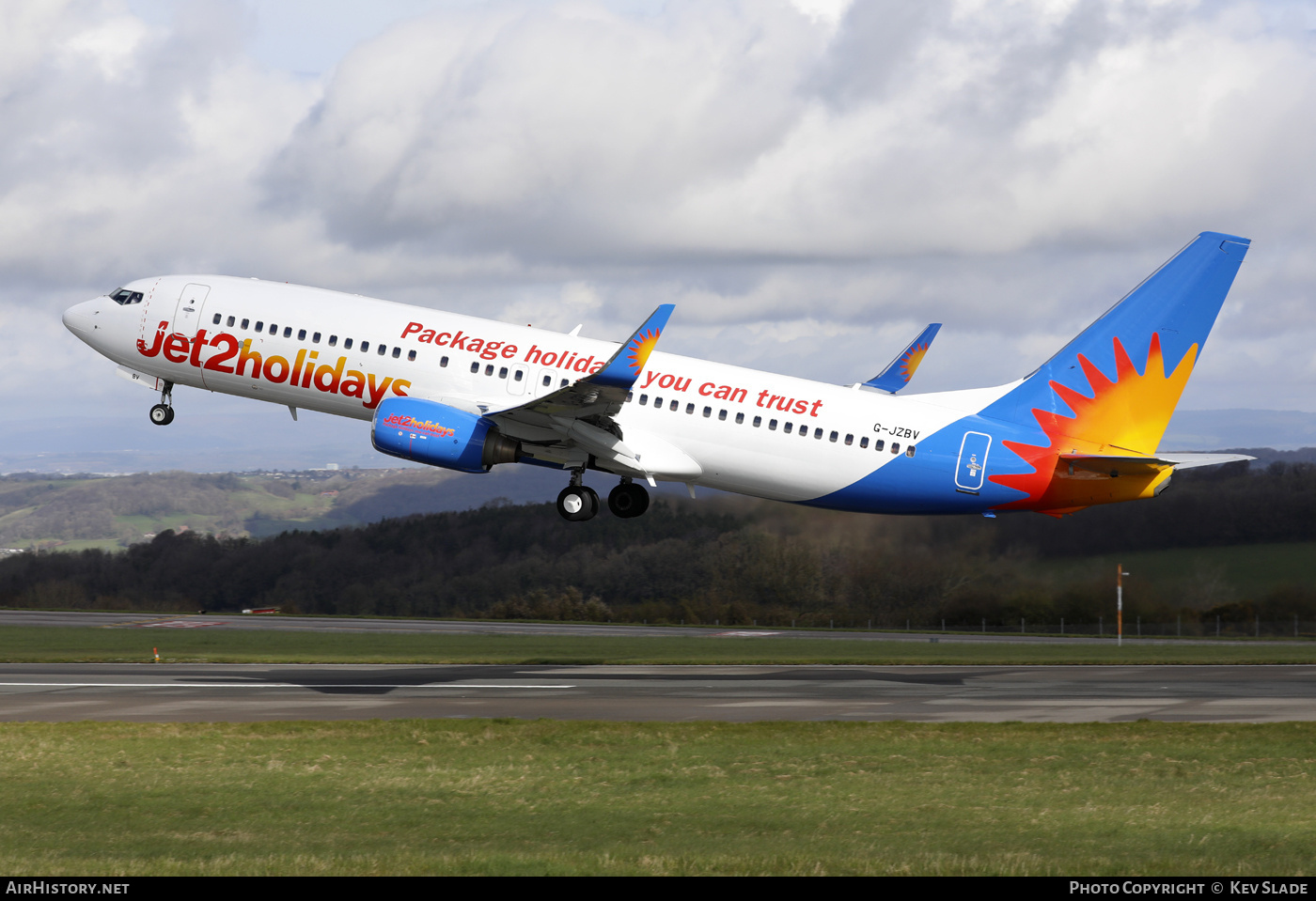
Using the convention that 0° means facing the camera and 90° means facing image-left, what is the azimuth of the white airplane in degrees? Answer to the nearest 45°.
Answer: approximately 90°
